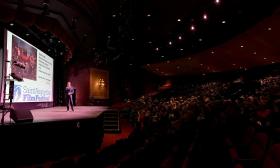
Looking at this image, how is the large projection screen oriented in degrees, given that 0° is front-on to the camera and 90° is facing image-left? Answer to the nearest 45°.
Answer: approximately 315°
